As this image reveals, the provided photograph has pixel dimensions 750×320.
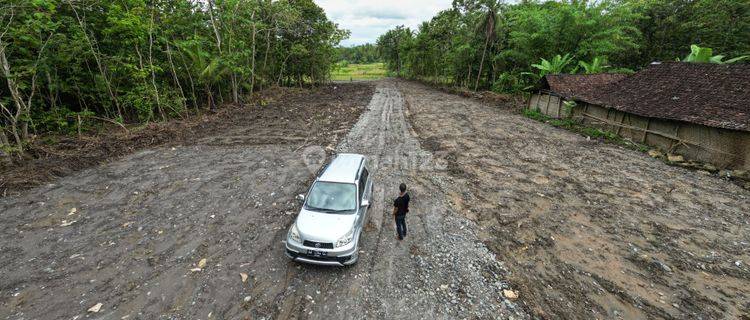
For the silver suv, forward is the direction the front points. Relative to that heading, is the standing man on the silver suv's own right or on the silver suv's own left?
on the silver suv's own left

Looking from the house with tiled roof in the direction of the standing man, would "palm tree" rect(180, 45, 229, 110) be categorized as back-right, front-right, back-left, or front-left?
front-right

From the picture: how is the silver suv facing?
toward the camera

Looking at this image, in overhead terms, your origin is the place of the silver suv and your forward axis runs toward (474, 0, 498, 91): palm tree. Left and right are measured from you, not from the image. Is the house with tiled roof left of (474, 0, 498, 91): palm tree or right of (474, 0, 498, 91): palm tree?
right

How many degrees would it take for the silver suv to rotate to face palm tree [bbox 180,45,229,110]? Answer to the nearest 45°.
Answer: approximately 135° to its right

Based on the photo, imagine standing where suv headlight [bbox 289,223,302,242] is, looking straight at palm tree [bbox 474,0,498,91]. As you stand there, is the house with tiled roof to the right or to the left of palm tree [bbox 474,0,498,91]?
right

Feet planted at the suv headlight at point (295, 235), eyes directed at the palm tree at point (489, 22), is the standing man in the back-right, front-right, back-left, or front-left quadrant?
front-right

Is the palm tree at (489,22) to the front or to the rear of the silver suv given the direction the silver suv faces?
to the rear
